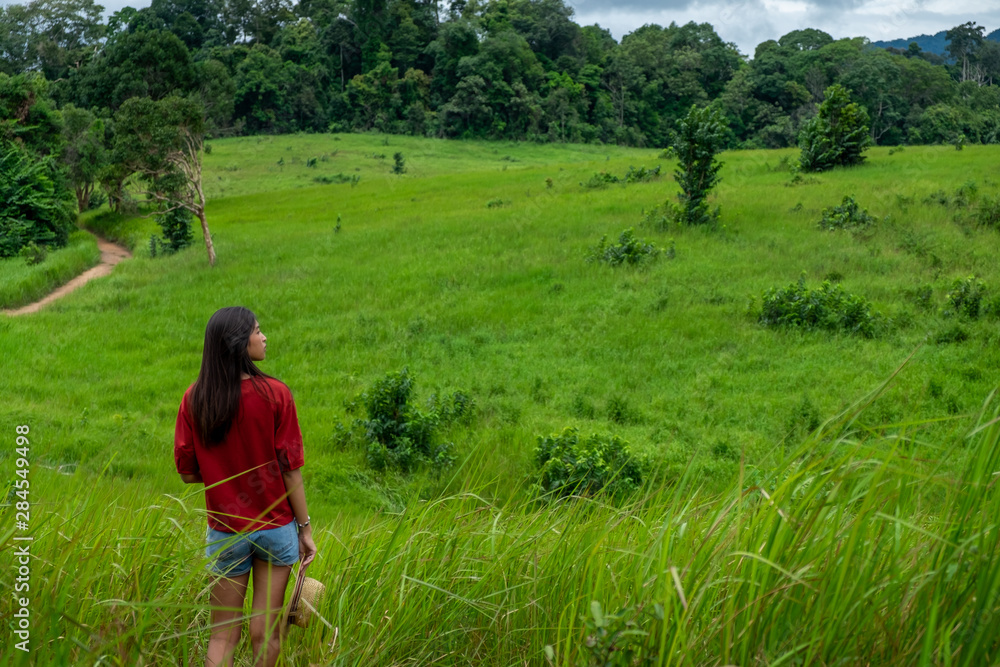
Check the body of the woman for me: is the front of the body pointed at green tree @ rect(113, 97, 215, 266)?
yes

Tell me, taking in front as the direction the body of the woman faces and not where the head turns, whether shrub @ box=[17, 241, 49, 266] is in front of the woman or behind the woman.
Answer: in front

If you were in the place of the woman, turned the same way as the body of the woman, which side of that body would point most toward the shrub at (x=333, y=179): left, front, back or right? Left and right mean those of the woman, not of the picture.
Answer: front

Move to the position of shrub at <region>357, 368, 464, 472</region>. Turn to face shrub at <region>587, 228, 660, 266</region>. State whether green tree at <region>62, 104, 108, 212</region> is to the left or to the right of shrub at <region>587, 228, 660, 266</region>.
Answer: left

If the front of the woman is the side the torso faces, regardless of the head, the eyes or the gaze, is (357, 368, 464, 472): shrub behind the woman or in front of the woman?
in front

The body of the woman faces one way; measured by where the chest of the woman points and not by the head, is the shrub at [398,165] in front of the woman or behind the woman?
in front

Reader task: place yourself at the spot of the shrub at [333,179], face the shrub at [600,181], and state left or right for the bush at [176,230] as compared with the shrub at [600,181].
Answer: right

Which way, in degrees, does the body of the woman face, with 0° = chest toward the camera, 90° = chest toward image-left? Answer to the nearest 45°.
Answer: approximately 180°

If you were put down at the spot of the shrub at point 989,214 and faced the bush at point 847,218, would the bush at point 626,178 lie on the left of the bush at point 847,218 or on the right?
right

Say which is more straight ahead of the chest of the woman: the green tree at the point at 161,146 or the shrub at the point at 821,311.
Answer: the green tree

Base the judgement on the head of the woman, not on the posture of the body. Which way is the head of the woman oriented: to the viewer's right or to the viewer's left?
to the viewer's right

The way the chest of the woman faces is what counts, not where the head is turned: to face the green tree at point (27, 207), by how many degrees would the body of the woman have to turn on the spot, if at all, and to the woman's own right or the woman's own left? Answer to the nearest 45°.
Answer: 0° — they already face it

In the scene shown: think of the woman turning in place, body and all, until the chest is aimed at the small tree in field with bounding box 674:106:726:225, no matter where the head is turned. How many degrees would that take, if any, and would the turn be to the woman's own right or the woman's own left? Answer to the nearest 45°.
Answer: approximately 45° to the woman's own right

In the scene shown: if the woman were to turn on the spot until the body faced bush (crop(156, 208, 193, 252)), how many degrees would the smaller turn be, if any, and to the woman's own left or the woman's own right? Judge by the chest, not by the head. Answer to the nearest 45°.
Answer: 0° — they already face it
